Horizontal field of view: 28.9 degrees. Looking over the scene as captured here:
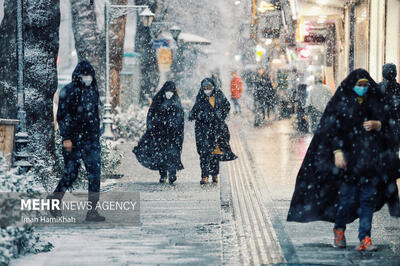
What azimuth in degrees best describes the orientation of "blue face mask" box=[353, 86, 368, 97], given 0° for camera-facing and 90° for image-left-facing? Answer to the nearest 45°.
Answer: approximately 0°

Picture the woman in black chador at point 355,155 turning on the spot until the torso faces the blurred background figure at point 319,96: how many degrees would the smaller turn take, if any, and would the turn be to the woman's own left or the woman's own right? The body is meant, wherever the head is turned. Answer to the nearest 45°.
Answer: approximately 180°

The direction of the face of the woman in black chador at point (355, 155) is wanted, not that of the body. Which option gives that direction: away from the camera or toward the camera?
toward the camera

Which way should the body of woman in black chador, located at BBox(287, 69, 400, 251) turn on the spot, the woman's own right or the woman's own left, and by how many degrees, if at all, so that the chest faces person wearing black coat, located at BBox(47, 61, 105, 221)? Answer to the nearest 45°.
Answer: approximately 90° to the woman's own right

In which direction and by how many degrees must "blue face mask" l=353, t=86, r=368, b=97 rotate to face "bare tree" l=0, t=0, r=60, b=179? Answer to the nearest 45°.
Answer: approximately 135° to its right

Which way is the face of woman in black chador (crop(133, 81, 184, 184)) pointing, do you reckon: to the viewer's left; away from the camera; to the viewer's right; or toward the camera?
toward the camera

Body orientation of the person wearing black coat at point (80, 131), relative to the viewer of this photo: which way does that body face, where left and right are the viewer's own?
facing the viewer and to the right of the viewer

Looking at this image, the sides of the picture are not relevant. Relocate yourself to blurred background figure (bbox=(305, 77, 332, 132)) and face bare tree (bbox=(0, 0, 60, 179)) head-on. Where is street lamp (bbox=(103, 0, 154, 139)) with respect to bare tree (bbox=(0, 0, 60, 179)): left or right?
right

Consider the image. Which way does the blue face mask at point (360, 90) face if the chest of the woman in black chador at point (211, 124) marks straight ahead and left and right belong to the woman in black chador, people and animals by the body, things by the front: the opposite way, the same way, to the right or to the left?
the same way

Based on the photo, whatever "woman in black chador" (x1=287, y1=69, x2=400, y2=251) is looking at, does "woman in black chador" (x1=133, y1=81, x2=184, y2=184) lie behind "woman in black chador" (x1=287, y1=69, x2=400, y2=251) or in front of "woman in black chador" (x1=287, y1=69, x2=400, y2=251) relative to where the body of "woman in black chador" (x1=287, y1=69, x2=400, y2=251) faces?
behind

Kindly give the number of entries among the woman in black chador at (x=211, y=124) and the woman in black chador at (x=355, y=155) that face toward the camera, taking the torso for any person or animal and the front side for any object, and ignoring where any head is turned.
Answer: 2

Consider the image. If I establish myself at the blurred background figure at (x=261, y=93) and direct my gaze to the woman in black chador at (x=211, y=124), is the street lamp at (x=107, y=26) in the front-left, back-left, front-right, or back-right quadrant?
front-right

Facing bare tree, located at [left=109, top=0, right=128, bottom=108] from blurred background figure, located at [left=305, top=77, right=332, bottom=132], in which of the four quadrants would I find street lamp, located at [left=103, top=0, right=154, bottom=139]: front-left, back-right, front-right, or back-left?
front-left

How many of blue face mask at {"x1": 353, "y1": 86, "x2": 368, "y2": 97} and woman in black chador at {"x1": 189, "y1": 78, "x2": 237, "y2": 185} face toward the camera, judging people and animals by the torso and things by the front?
2

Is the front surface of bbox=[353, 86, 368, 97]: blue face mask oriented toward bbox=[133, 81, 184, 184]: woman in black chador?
no

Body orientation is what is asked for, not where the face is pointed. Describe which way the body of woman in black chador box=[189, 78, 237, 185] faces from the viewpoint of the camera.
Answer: toward the camera

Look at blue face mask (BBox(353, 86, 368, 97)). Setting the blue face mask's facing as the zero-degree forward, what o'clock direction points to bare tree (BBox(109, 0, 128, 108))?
The bare tree is roughly at 5 o'clock from the blue face mask.
